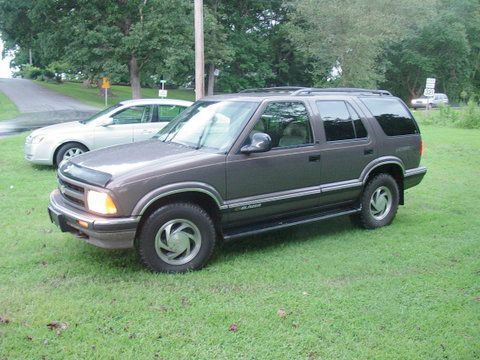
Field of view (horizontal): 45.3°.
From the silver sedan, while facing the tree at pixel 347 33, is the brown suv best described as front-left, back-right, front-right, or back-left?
back-right

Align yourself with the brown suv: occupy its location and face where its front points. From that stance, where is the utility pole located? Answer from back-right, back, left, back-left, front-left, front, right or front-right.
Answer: back-right

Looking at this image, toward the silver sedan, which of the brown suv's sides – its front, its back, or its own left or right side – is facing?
right

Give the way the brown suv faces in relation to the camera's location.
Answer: facing the viewer and to the left of the viewer

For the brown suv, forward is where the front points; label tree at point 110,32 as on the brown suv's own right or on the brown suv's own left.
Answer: on the brown suv's own right

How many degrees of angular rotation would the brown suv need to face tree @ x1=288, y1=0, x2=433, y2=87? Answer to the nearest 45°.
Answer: approximately 135° to its right
